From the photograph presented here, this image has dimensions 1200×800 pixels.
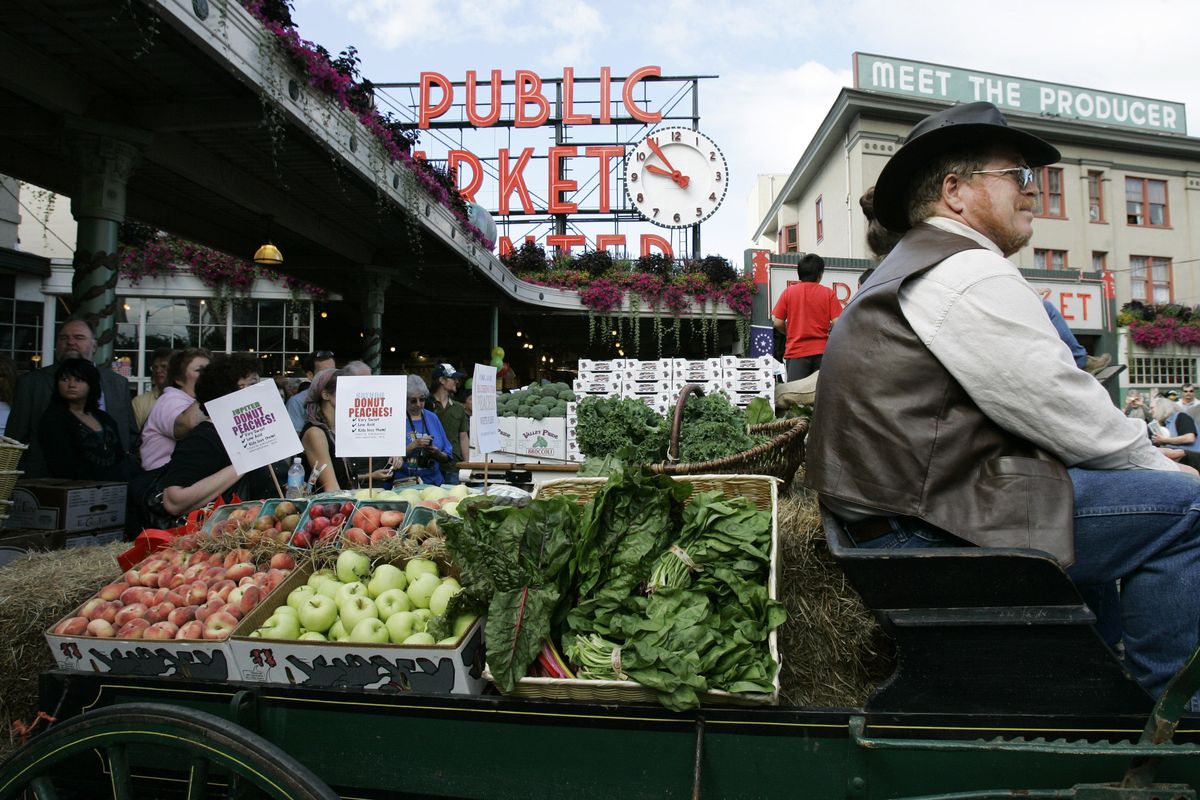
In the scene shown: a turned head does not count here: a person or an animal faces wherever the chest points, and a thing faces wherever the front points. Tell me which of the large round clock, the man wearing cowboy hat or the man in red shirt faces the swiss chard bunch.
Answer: the large round clock

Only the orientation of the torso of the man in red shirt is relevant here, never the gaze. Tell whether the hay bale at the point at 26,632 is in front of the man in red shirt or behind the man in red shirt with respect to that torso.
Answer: behind

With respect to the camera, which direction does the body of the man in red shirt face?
away from the camera

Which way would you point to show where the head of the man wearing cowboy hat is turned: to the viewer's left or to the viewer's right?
to the viewer's right

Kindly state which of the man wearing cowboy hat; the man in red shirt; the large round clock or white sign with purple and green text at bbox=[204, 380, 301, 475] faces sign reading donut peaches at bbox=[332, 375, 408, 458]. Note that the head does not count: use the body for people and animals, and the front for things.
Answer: the large round clock

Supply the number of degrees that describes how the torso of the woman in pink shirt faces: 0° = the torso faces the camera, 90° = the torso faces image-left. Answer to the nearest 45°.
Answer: approximately 270°

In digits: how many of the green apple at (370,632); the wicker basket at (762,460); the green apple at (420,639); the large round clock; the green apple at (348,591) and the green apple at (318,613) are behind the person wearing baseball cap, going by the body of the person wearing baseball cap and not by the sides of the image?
1

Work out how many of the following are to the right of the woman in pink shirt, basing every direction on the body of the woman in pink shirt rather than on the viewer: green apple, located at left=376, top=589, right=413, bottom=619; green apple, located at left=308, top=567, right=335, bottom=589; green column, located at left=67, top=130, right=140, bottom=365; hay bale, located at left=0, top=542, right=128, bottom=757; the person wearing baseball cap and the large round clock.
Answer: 3

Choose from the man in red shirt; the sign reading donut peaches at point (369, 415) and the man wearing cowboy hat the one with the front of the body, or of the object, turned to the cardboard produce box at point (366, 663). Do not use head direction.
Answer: the sign reading donut peaches

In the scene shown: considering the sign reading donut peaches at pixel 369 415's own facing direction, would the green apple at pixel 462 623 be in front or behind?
in front

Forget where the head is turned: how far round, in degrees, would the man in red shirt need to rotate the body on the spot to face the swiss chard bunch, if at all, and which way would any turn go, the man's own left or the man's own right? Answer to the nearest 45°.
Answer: approximately 180°

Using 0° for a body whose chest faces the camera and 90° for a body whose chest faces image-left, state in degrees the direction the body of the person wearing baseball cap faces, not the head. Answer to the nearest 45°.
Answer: approximately 45°

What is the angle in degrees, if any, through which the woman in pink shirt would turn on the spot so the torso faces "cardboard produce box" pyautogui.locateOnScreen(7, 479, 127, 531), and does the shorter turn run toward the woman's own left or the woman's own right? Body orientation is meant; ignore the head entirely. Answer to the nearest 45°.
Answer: approximately 135° to the woman's own right

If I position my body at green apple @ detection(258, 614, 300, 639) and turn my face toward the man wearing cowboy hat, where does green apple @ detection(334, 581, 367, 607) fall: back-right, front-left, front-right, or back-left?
front-left

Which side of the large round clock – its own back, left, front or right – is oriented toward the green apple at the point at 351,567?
front

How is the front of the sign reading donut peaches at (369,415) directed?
toward the camera

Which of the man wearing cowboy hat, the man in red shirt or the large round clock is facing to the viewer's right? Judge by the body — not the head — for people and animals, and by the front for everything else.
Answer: the man wearing cowboy hat

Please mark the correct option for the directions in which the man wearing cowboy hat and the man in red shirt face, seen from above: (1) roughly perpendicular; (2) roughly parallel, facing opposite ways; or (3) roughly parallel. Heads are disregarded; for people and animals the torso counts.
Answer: roughly perpendicular

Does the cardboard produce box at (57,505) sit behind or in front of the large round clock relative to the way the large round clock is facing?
in front

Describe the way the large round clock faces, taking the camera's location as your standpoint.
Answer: facing the viewer

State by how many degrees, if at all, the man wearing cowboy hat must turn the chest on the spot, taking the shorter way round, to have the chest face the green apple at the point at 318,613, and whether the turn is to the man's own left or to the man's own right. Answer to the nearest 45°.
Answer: approximately 180°
